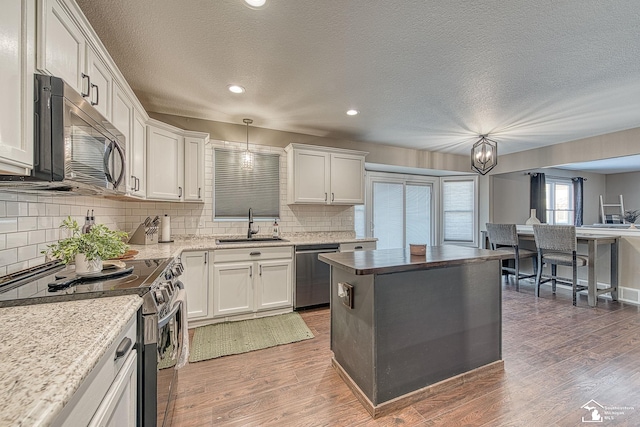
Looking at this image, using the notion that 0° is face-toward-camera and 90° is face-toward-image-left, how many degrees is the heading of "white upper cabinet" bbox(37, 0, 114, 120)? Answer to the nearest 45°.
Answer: approximately 315°

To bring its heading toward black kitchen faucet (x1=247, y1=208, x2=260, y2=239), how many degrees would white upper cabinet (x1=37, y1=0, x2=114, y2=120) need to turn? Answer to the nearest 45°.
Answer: approximately 90° to its left

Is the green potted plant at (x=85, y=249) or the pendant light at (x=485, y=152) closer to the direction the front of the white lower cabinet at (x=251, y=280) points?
the green potted plant

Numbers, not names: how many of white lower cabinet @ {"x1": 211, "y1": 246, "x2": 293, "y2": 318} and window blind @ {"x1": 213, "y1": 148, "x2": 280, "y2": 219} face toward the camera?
2

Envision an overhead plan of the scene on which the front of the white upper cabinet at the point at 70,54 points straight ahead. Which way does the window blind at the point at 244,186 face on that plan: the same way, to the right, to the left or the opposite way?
to the right

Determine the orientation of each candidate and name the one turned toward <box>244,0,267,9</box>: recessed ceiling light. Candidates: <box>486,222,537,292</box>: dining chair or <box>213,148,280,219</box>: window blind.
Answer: the window blind

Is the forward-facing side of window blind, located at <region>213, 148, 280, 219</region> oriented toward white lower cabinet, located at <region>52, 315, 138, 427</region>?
yes

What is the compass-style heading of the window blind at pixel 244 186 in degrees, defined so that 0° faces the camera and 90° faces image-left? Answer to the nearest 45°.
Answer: approximately 0°

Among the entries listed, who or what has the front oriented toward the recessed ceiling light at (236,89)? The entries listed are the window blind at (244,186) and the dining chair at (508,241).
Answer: the window blind

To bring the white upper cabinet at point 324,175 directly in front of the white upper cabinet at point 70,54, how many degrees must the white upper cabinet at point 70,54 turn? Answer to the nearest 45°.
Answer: approximately 45° to its left
